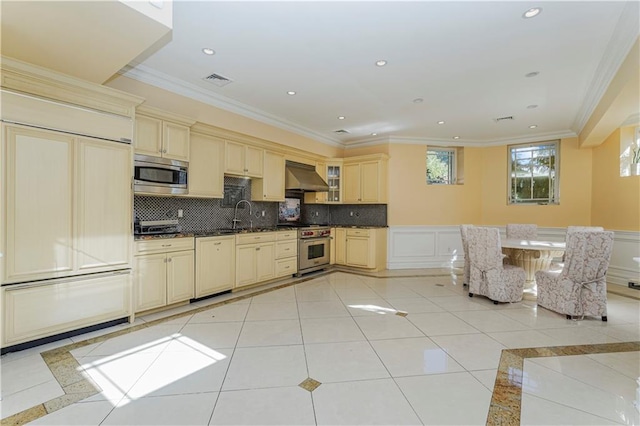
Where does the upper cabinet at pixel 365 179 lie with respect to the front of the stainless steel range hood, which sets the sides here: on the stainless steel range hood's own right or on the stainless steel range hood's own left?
on the stainless steel range hood's own left

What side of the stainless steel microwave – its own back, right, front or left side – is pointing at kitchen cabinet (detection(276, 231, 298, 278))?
left

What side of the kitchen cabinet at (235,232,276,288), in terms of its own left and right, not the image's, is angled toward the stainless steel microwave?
right

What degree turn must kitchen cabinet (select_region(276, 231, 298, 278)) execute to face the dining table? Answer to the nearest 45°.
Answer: approximately 45° to its left

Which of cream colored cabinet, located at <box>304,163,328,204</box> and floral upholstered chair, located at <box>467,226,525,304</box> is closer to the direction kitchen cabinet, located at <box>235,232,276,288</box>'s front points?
the floral upholstered chair

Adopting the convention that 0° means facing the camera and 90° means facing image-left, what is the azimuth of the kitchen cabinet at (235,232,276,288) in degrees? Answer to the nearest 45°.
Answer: approximately 315°

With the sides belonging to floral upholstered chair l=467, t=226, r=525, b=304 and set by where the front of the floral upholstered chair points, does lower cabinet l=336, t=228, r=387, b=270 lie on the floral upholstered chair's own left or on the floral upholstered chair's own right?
on the floral upholstered chair's own left

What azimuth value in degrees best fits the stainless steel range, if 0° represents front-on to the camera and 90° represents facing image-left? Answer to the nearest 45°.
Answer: approximately 315°

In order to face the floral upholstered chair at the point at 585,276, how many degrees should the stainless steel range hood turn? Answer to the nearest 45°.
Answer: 0° — it already faces it
